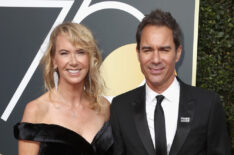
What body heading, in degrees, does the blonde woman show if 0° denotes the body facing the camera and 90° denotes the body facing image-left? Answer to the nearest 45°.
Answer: approximately 315°

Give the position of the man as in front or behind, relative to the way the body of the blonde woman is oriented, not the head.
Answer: in front
